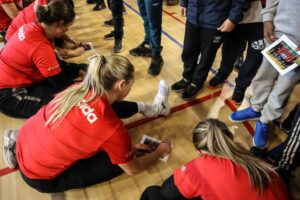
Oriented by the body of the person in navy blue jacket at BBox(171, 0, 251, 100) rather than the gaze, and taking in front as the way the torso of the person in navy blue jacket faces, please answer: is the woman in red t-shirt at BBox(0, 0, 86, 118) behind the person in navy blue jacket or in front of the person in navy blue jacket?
in front

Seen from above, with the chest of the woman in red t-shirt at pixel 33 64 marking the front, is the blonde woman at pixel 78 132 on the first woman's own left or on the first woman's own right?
on the first woman's own right

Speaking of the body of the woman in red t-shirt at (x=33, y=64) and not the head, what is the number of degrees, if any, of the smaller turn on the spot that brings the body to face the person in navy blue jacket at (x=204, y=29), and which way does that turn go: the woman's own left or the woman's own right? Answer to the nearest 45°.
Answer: approximately 45° to the woman's own right

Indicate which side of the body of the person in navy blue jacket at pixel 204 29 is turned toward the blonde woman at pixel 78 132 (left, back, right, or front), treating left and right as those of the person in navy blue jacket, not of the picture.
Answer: front

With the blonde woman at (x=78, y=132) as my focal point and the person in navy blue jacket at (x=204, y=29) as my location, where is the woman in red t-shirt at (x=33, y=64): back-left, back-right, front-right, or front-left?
front-right

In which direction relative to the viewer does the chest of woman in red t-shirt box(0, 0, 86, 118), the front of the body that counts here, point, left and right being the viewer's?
facing away from the viewer and to the right of the viewer

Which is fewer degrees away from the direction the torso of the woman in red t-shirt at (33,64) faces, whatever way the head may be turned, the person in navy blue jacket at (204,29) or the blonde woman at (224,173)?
the person in navy blue jacket

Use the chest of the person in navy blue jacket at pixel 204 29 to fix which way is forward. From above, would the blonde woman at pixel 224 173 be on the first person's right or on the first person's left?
on the first person's left

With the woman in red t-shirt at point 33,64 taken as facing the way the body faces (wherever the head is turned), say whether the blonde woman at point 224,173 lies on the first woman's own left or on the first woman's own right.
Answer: on the first woman's own right

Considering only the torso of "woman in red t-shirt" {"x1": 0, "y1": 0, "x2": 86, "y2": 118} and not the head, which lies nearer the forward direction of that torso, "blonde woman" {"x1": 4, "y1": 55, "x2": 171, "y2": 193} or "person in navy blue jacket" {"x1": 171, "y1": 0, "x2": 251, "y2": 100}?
the person in navy blue jacket

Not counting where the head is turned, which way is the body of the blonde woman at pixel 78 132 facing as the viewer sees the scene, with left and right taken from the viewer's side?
facing away from the viewer and to the right of the viewer

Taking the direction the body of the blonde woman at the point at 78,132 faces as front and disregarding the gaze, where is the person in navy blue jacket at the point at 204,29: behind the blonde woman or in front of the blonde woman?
in front

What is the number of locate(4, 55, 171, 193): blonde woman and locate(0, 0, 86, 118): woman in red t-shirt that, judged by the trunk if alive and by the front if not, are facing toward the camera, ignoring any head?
0

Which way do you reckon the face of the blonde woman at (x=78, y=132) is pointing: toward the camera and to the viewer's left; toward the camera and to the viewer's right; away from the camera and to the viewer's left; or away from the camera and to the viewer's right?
away from the camera and to the viewer's right

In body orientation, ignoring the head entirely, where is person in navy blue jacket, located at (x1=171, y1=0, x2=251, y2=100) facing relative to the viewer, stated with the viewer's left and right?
facing the viewer and to the left of the viewer
